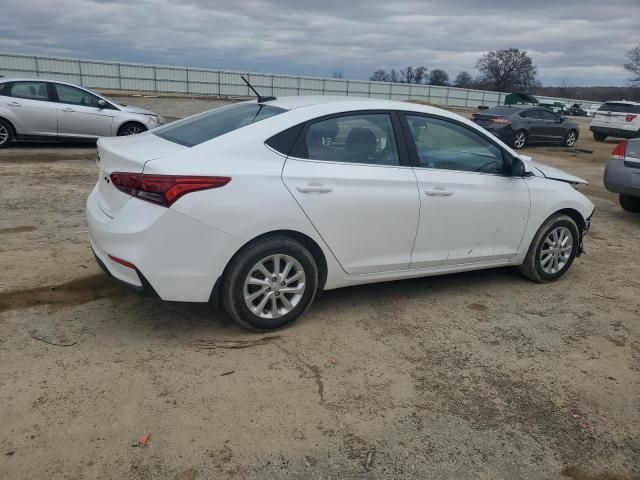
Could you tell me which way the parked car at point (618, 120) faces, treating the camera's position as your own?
facing away from the viewer and to the right of the viewer

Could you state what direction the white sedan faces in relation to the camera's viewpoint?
facing away from the viewer and to the right of the viewer

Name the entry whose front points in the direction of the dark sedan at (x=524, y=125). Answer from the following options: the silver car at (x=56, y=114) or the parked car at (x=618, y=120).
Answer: the silver car

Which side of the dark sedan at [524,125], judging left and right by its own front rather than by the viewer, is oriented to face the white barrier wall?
left

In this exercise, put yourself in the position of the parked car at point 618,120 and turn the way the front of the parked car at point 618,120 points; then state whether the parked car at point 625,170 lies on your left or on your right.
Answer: on your right

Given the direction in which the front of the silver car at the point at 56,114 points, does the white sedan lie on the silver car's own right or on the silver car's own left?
on the silver car's own right

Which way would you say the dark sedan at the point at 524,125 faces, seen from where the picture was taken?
facing away from the viewer and to the right of the viewer

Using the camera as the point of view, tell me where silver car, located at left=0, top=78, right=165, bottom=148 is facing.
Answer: facing to the right of the viewer

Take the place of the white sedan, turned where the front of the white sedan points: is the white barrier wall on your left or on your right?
on your left
